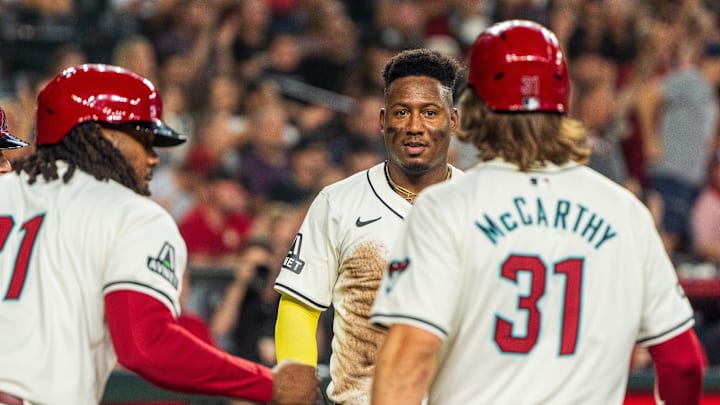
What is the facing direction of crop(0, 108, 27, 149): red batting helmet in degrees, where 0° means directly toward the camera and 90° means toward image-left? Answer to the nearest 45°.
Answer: approximately 270°

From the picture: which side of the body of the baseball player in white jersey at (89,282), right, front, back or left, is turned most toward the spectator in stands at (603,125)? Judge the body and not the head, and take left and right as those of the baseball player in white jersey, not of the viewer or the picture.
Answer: front

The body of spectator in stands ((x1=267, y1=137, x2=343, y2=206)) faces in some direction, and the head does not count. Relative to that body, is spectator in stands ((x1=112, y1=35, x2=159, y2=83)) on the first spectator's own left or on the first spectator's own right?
on the first spectator's own right

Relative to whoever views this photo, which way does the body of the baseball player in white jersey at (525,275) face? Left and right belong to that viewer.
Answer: facing away from the viewer

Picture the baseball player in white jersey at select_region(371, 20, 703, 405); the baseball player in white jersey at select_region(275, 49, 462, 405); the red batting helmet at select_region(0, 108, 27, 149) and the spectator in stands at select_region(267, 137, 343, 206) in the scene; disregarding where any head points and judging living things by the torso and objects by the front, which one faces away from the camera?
the baseball player in white jersey at select_region(371, 20, 703, 405)

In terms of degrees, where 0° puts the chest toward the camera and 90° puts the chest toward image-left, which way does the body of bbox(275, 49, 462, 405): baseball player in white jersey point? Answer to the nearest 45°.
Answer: approximately 0°

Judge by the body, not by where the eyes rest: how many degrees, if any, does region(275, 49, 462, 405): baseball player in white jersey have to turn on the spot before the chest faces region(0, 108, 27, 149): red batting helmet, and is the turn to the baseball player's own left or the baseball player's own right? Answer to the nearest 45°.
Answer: approximately 90° to the baseball player's own right

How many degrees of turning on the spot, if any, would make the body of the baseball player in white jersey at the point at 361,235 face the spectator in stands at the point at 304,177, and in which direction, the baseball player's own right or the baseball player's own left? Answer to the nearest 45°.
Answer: approximately 180°

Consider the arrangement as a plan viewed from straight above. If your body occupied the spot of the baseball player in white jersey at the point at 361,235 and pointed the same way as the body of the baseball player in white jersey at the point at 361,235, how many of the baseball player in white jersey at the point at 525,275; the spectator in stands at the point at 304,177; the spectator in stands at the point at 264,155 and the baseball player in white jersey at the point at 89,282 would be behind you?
2

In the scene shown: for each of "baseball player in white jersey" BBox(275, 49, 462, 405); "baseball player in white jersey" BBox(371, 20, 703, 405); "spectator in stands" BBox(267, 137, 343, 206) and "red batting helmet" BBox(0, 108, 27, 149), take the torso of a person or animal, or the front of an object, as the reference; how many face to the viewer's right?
1

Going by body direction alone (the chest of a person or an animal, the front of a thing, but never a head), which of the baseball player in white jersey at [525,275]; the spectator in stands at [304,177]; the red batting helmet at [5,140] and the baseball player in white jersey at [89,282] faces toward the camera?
the spectator in stands

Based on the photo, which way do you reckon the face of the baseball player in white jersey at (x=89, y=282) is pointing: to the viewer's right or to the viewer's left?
to the viewer's right

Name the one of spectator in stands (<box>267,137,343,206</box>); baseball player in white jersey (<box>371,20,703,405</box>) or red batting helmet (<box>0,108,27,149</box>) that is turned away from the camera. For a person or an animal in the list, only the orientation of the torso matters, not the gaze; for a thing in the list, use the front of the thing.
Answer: the baseball player in white jersey

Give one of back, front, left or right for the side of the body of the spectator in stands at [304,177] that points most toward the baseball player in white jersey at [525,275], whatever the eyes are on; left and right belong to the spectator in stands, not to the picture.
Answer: front
